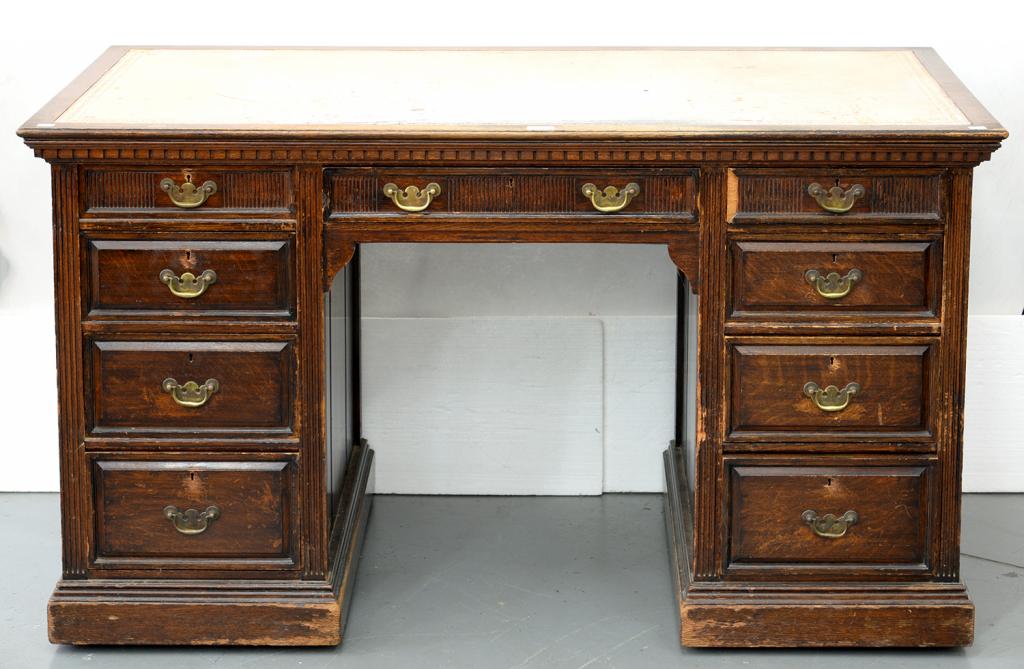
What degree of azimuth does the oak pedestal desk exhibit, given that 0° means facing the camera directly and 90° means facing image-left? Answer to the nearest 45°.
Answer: approximately 0°
